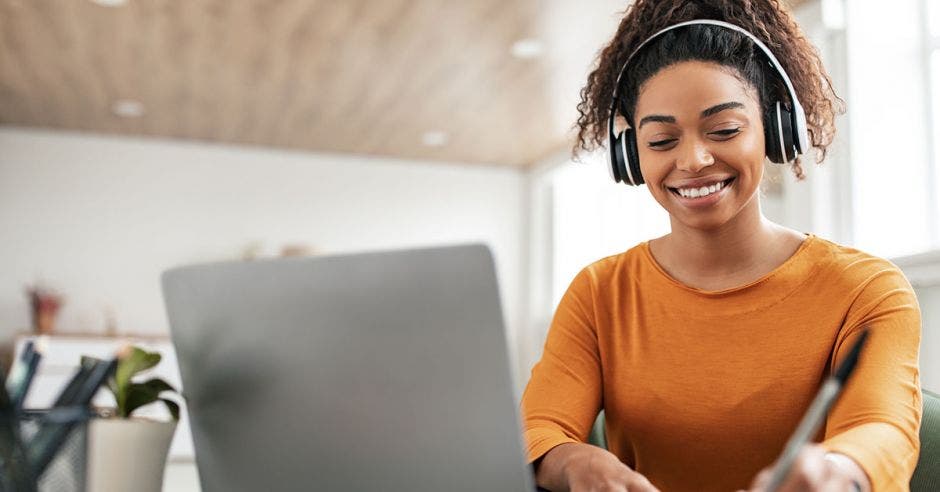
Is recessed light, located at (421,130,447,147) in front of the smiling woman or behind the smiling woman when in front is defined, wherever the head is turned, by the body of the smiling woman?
behind

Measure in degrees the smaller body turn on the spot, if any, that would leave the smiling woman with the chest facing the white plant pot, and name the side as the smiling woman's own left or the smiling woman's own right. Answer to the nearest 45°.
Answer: approximately 45° to the smiling woman's own right

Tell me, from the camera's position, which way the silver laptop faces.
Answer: facing away from the viewer and to the right of the viewer

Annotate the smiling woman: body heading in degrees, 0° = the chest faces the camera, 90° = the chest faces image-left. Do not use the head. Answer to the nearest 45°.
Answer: approximately 0°

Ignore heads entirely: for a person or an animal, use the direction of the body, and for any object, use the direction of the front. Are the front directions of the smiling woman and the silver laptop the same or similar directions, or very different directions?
very different directions

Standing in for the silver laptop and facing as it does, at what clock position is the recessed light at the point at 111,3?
The recessed light is roughly at 10 o'clock from the silver laptop.

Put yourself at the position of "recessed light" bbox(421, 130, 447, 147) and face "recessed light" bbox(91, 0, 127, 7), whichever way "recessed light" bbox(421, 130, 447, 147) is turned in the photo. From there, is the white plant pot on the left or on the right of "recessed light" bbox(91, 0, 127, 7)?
left

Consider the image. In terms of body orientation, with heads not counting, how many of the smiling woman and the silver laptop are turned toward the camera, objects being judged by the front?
1

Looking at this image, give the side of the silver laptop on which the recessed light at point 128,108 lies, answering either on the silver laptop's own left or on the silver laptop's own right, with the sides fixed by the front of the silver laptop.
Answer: on the silver laptop's own left

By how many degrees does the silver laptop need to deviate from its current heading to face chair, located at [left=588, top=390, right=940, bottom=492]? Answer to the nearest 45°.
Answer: approximately 45° to its right

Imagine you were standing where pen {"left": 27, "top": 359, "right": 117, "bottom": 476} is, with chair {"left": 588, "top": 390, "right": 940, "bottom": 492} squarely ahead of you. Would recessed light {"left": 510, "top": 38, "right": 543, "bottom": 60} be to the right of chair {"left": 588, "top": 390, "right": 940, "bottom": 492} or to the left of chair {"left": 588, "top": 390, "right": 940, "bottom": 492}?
left

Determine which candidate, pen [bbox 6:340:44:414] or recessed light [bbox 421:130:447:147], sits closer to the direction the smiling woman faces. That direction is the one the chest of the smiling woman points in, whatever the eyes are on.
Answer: the pen
